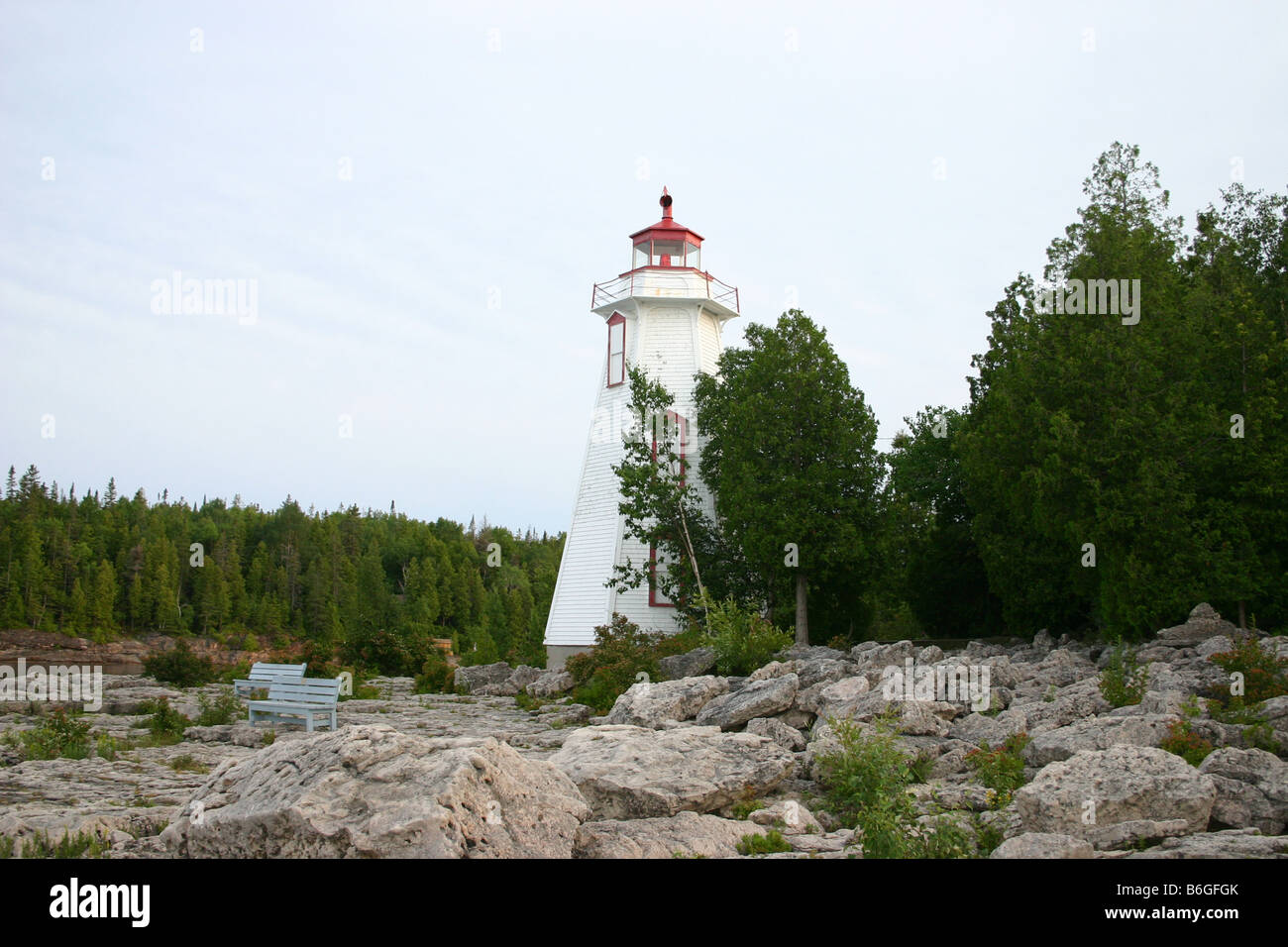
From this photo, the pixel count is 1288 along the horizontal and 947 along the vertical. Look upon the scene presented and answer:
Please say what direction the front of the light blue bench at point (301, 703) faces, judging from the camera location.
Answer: facing the viewer and to the left of the viewer

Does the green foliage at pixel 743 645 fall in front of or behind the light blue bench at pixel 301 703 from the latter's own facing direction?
behind

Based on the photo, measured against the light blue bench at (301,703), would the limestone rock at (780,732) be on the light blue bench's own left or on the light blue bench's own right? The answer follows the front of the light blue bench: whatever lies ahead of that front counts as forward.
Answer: on the light blue bench's own left

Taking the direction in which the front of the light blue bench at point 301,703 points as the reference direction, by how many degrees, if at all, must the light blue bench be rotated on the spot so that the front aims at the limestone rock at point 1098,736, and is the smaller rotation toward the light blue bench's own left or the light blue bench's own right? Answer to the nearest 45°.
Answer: approximately 90° to the light blue bench's own left

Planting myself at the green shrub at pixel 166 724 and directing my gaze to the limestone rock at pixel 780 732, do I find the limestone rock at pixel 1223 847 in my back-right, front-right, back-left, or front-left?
front-right

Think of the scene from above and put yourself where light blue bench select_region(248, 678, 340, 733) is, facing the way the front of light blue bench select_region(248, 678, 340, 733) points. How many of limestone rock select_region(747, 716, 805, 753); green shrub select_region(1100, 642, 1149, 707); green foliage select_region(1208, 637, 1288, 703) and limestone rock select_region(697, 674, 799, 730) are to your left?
4

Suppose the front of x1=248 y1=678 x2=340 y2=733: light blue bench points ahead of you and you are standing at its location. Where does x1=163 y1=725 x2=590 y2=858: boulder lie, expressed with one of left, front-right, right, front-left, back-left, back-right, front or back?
front-left

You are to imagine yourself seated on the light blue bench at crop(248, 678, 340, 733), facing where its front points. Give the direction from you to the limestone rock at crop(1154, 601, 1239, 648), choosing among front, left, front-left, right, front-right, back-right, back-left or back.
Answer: back-left

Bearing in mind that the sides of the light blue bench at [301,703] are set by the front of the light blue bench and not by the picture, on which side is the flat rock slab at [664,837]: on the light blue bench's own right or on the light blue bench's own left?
on the light blue bench's own left

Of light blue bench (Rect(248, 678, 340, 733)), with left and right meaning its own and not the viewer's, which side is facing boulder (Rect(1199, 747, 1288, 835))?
left

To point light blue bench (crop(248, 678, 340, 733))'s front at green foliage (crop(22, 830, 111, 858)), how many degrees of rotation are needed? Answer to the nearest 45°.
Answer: approximately 45° to its left

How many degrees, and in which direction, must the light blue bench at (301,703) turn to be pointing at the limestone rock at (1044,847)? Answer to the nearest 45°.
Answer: approximately 45° to its left
